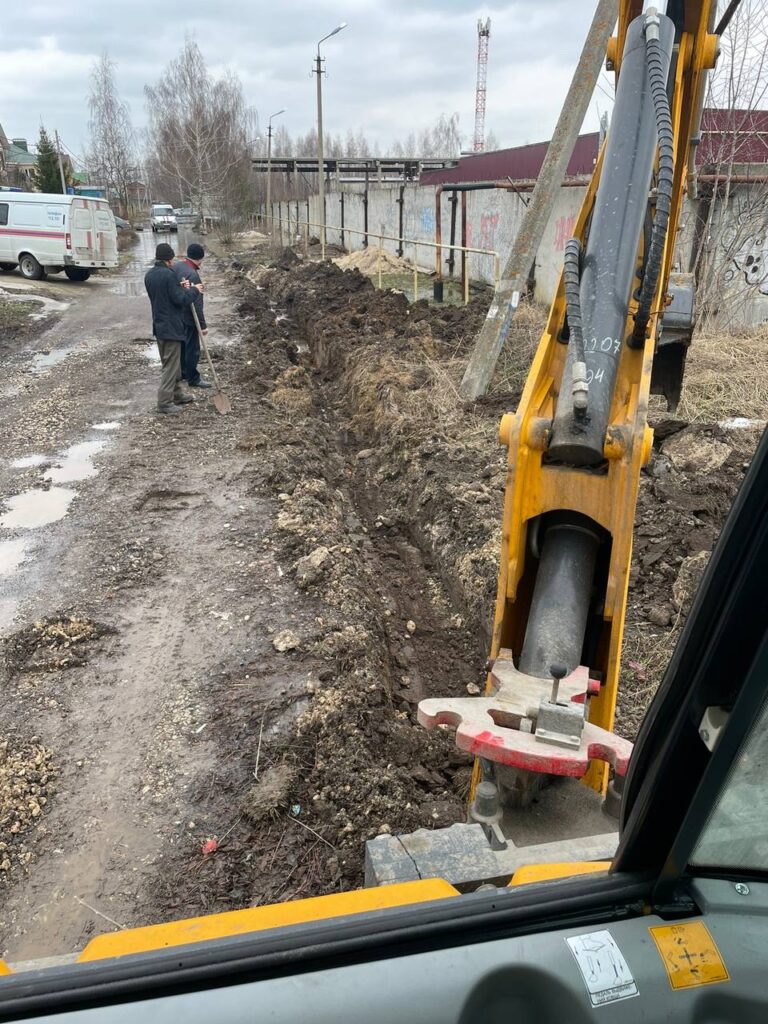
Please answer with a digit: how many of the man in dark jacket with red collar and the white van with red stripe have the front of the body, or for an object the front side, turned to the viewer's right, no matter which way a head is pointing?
1

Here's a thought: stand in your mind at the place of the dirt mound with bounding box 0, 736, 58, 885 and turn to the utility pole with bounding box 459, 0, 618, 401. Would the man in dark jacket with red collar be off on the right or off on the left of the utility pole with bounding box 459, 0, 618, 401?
left

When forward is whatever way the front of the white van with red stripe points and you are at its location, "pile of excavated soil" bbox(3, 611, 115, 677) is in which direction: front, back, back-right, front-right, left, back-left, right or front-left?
back-left

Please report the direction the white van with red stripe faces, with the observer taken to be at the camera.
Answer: facing away from the viewer and to the left of the viewer

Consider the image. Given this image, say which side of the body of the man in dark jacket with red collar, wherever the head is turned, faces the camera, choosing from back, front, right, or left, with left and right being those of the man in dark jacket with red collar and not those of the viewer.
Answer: right

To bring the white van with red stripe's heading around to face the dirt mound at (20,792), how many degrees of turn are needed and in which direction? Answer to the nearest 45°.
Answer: approximately 135° to its left

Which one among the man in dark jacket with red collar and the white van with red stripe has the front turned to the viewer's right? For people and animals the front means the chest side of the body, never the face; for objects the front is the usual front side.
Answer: the man in dark jacket with red collar

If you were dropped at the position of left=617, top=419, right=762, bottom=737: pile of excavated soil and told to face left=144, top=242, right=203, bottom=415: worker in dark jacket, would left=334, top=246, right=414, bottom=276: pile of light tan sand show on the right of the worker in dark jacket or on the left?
right

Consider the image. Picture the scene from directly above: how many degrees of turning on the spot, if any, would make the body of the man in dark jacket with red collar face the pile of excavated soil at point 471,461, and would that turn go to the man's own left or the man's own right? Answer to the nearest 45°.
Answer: approximately 45° to the man's own right

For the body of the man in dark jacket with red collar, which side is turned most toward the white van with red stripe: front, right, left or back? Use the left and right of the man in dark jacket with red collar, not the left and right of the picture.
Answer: left

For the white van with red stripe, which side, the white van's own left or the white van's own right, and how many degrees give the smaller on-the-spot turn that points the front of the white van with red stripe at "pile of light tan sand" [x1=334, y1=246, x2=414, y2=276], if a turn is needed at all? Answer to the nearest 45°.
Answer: approximately 135° to the white van's own right

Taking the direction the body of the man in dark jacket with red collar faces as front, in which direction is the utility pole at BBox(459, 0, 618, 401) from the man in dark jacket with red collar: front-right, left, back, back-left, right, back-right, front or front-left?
front-right

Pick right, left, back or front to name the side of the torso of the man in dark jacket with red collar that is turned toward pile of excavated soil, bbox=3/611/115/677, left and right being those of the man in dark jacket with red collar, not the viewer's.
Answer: right

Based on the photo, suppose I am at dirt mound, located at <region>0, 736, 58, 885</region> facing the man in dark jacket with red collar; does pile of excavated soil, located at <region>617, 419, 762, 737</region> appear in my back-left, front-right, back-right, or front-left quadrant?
front-right

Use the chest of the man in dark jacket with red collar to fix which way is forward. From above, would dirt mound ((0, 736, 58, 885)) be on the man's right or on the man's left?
on the man's right

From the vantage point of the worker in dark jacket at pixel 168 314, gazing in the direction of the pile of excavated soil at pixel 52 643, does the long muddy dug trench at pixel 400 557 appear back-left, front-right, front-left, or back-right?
front-left
